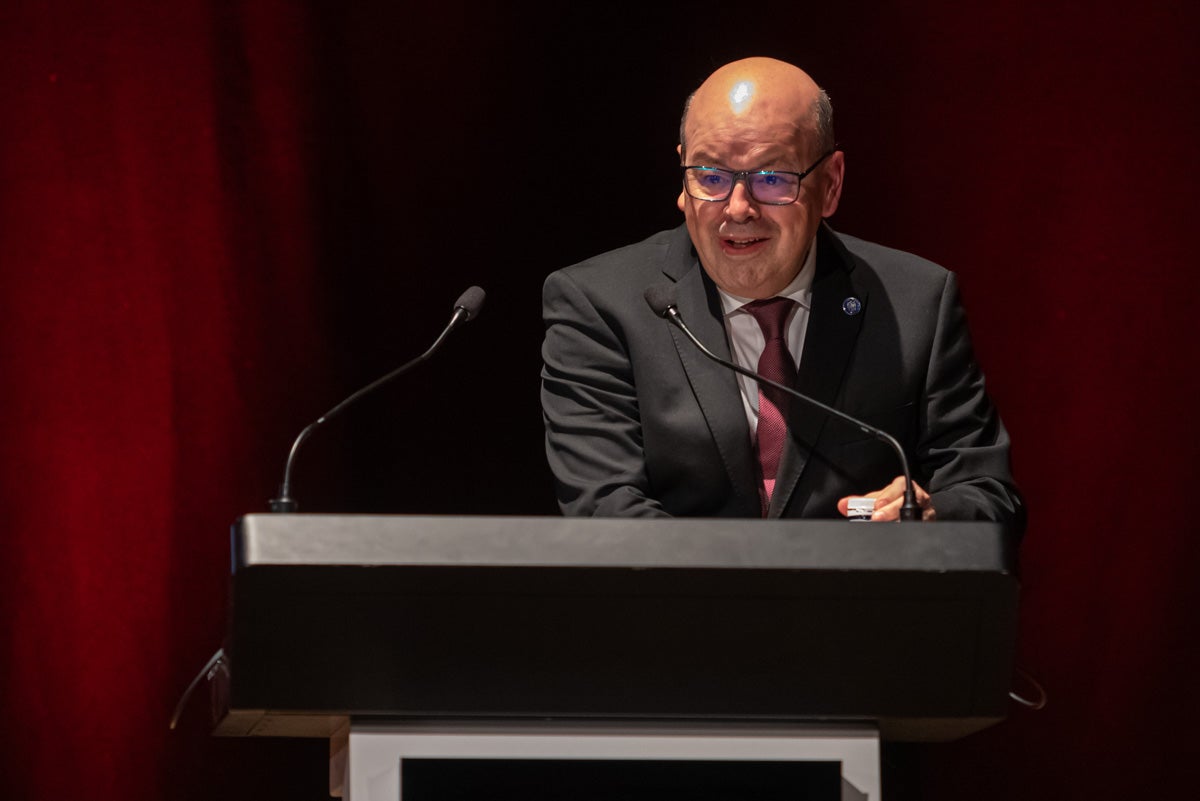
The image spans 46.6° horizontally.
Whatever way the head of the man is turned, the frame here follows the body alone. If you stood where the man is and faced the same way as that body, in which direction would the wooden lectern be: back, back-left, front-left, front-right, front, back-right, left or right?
front

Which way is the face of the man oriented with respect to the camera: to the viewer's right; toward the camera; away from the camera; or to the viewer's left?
toward the camera

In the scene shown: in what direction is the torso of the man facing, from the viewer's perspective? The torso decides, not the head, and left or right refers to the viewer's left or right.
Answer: facing the viewer
